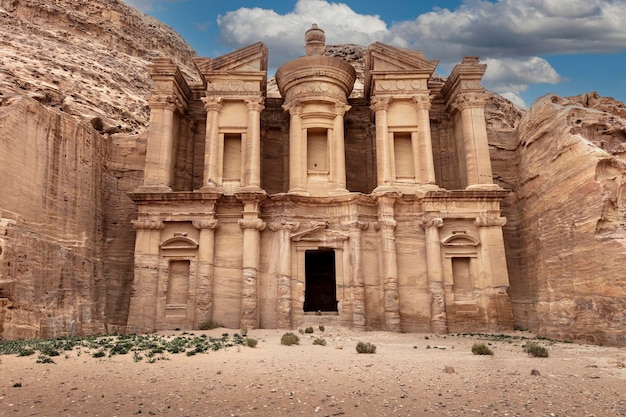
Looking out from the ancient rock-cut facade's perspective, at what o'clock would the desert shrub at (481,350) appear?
The desert shrub is roughly at 11 o'clock from the ancient rock-cut facade.

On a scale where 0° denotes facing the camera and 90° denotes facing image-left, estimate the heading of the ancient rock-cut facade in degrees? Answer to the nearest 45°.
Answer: approximately 0°
